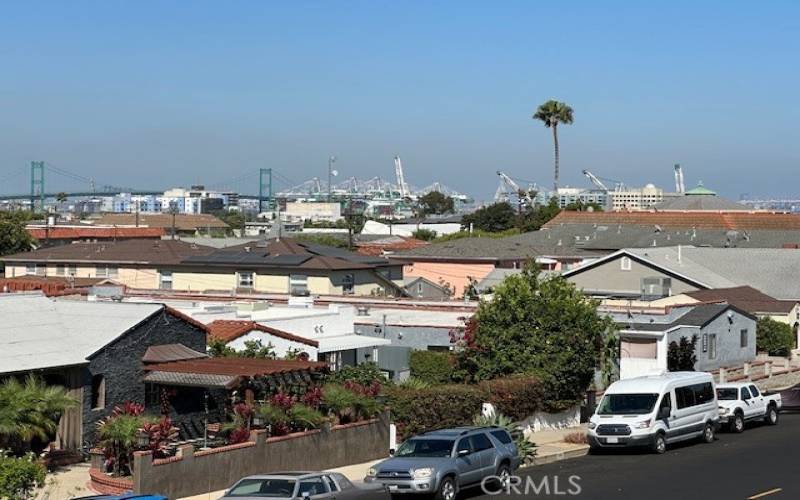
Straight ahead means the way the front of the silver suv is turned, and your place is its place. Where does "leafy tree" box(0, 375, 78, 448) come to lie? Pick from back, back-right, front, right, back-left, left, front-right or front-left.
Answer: front-right

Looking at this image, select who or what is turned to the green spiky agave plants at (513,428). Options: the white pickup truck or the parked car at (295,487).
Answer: the white pickup truck

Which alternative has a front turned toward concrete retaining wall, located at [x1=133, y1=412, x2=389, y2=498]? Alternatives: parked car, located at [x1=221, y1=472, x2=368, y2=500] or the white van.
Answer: the white van

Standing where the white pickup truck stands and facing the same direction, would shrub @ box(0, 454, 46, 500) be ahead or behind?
ahead

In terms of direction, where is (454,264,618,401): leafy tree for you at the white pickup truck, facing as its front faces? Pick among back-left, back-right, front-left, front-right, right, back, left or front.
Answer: front-right

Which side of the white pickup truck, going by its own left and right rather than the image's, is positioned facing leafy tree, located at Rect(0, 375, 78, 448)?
front

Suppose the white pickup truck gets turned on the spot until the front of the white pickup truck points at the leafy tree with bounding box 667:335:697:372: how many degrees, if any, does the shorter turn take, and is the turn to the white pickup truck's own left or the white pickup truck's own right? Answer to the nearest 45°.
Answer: approximately 135° to the white pickup truck's own right

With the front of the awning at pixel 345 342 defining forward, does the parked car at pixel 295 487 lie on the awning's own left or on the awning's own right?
on the awning's own right

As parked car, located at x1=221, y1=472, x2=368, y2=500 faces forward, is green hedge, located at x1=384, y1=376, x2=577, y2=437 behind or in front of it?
behind

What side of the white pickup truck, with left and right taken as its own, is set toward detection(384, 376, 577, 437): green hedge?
front

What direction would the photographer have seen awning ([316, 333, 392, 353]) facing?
facing the viewer and to the right of the viewer

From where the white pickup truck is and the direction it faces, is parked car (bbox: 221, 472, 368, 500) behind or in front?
in front

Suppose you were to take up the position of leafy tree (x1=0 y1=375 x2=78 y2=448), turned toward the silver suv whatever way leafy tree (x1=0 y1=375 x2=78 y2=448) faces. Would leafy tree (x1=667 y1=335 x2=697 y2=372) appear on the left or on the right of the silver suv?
left

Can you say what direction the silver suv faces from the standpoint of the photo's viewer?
facing the viewer and to the left of the viewer
